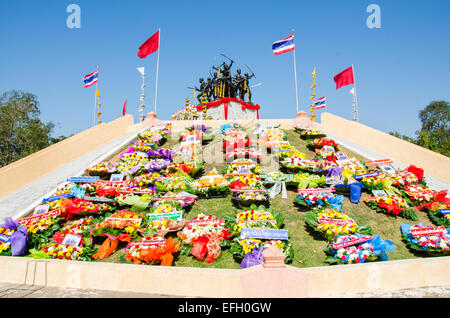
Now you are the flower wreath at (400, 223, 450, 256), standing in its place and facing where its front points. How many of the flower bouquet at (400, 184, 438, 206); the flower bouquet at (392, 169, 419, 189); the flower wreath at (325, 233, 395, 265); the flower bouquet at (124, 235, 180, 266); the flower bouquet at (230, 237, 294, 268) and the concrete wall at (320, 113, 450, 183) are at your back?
3

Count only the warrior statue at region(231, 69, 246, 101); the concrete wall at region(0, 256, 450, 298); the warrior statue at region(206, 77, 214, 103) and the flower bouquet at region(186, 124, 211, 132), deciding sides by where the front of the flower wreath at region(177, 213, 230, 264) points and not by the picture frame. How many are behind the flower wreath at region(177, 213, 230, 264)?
3

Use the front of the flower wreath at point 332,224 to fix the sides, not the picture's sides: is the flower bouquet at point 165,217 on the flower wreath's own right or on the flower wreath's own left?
on the flower wreath's own right

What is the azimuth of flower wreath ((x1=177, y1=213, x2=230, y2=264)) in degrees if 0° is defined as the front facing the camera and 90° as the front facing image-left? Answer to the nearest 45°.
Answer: approximately 0°

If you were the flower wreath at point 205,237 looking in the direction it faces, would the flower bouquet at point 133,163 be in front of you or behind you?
behind
